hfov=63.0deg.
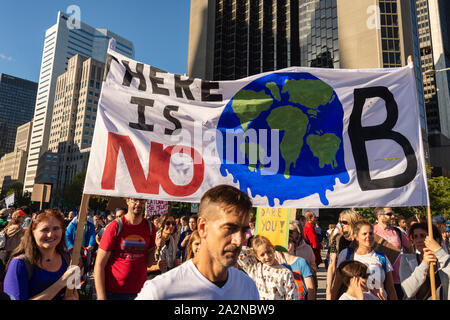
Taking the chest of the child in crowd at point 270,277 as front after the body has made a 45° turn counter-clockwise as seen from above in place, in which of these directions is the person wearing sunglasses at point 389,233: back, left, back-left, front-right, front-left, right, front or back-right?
left

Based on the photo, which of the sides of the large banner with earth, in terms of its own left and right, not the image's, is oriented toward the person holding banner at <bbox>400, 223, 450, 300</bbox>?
left

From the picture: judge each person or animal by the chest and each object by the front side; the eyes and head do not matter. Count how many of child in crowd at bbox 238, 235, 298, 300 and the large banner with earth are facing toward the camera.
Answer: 2

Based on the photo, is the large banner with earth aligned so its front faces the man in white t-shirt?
yes

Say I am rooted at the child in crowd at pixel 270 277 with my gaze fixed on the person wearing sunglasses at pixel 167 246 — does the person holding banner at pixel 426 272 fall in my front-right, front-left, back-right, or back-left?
back-right

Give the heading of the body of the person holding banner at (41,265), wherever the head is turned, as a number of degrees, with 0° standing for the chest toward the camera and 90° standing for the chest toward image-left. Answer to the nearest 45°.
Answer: approximately 315°

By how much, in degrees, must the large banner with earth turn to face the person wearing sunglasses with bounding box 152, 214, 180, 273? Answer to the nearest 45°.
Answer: approximately 135° to its right

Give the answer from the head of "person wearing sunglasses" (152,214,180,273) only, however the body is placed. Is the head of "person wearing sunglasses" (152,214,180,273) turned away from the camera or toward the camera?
toward the camera

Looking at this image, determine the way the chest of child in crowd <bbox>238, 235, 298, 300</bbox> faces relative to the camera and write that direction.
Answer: toward the camera

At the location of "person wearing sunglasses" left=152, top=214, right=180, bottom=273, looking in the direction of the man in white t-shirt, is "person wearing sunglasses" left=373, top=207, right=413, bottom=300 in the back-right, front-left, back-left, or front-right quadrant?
front-left

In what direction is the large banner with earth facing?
toward the camera

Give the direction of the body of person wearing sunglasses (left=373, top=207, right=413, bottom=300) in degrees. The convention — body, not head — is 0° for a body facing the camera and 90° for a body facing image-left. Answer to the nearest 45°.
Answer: approximately 315°

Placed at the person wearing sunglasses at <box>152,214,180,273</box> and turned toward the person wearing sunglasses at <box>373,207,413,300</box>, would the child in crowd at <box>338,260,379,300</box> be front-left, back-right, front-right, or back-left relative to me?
front-right

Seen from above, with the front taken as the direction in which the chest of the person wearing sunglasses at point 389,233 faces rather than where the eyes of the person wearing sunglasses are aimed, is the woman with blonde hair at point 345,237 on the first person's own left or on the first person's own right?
on the first person's own right

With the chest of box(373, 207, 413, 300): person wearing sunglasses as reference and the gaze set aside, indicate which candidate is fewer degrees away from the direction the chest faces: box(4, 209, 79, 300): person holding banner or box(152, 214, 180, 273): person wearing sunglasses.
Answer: the person holding banner

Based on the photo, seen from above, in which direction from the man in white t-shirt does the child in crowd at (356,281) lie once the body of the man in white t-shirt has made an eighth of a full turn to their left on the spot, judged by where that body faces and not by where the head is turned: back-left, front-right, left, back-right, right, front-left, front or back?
front-left
